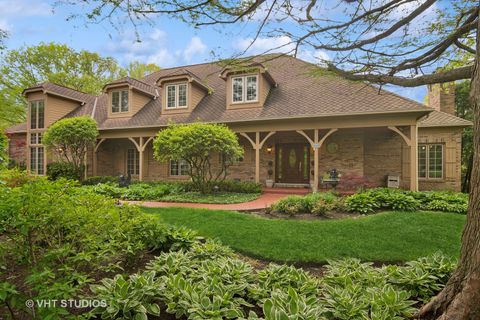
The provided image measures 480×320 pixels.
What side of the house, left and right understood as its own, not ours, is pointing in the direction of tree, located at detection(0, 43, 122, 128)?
right

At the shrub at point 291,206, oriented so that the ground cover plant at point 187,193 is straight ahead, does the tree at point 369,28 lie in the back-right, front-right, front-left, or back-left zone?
back-left

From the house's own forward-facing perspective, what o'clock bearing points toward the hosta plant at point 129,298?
The hosta plant is roughly at 11 o'clock from the house.

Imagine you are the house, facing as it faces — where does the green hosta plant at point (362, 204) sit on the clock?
The green hosta plant is roughly at 10 o'clock from the house.

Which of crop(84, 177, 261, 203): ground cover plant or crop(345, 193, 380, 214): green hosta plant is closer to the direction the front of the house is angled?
the ground cover plant

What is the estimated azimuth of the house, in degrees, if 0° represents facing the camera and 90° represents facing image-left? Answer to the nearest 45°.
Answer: approximately 45°
